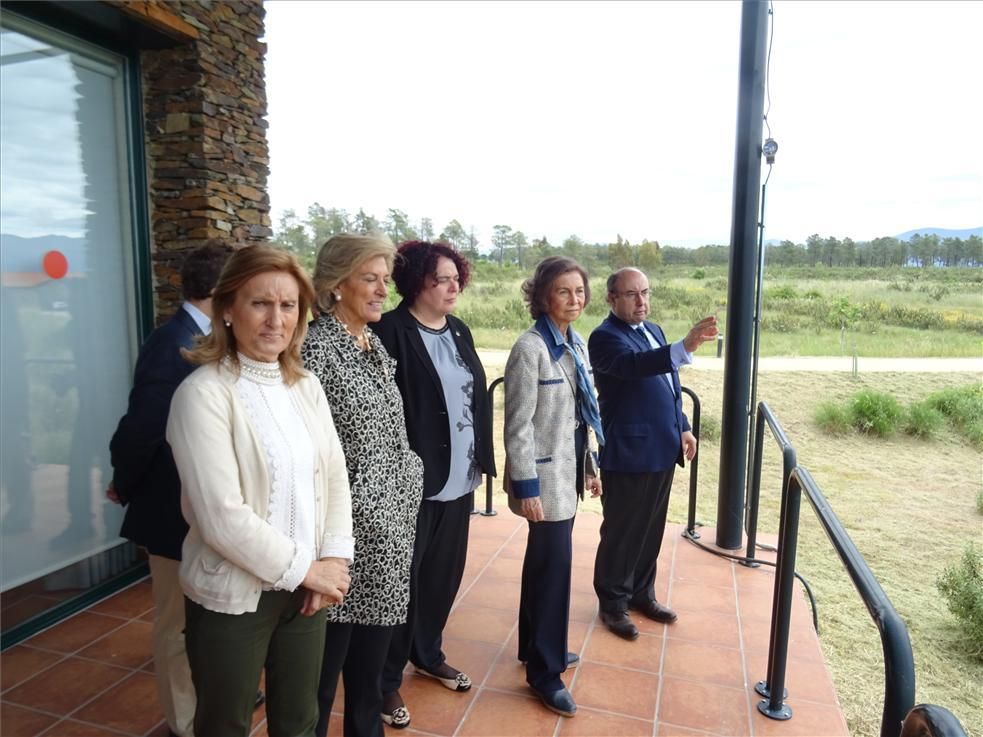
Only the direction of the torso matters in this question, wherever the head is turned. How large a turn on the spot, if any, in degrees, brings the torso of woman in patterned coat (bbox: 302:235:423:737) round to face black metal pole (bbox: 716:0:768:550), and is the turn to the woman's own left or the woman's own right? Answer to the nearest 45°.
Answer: approximately 90° to the woman's own left

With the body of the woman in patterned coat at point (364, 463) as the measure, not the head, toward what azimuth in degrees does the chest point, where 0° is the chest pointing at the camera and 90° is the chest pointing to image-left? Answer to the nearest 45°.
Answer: approximately 315°

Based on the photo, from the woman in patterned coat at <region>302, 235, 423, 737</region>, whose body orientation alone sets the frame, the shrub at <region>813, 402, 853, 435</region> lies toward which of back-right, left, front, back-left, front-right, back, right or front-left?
left

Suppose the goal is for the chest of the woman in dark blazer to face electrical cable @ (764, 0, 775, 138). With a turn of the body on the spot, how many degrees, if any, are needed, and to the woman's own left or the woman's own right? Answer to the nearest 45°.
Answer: approximately 90° to the woman's own left

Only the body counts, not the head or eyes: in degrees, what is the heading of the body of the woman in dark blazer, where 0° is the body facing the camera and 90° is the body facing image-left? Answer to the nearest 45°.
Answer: approximately 315°

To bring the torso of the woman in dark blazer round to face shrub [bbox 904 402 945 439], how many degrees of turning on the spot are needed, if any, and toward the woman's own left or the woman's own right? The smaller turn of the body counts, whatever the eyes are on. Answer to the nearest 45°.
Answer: approximately 90° to the woman's own left
